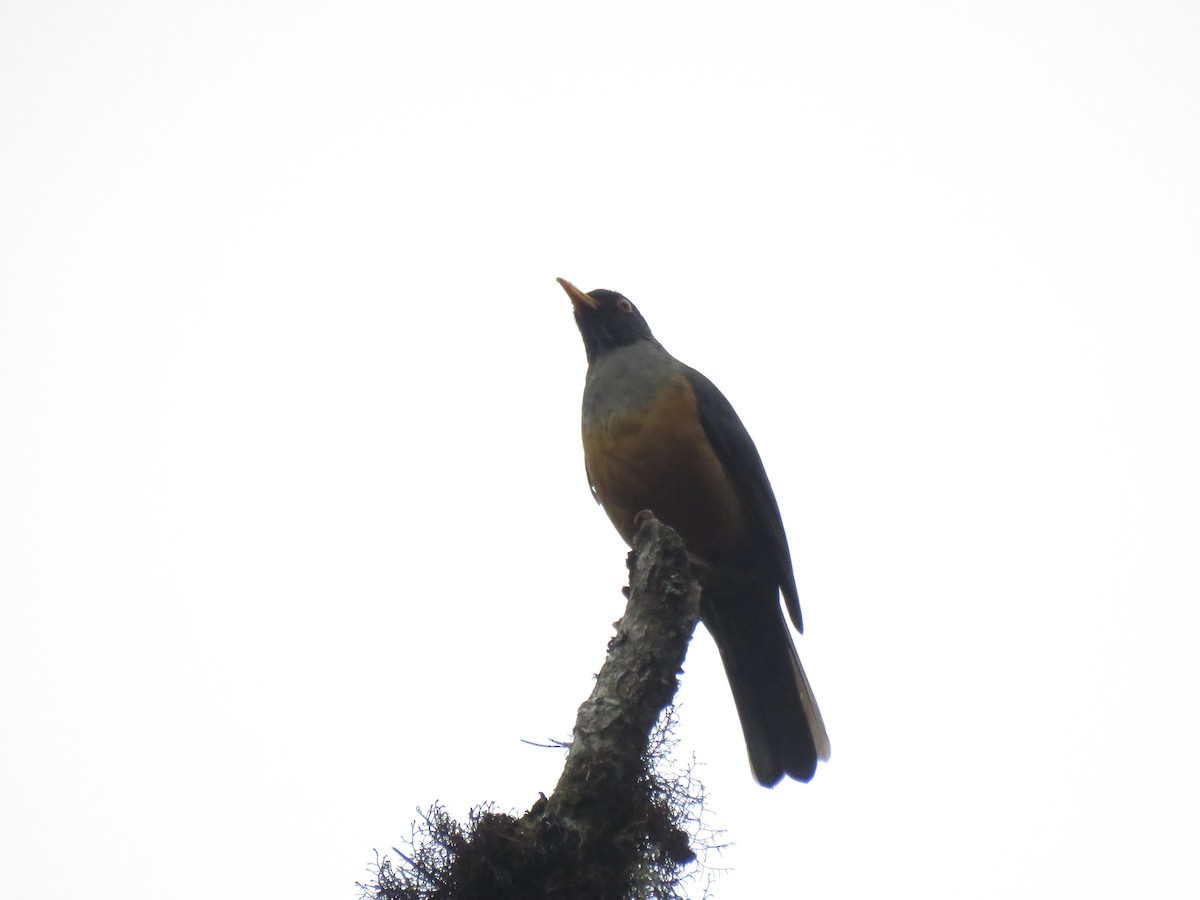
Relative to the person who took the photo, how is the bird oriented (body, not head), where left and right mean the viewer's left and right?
facing the viewer and to the left of the viewer
